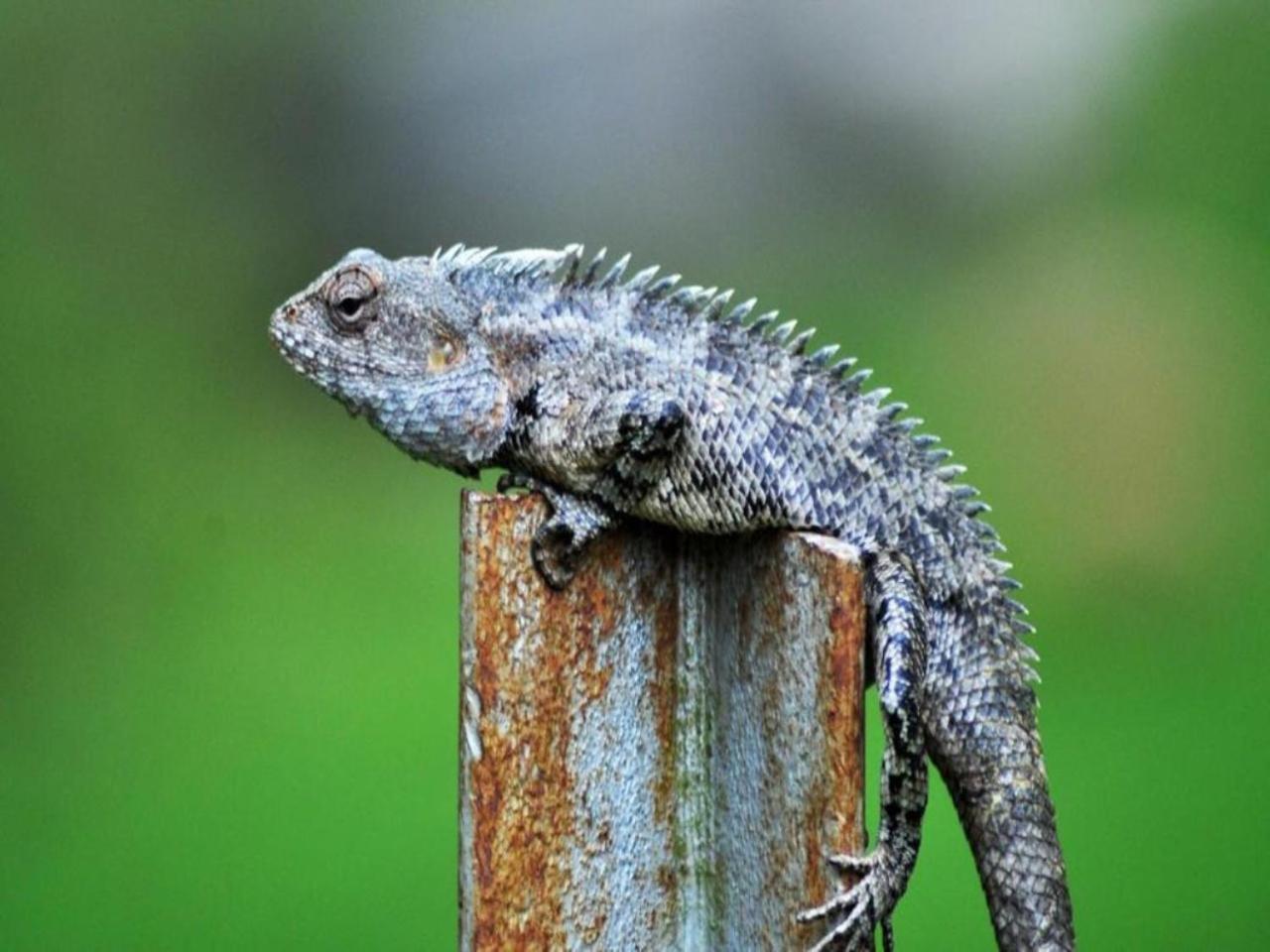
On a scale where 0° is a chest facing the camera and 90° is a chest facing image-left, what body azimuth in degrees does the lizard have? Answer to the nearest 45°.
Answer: approximately 90°
